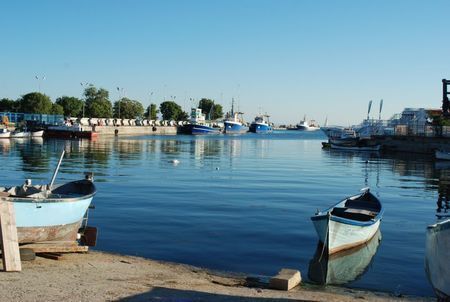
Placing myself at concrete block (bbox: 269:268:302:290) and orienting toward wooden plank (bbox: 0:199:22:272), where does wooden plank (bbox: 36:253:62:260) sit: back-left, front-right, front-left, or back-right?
front-right

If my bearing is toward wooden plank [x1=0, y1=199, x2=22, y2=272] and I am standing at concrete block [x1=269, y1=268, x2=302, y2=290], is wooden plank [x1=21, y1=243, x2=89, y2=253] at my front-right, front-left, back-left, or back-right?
front-right
